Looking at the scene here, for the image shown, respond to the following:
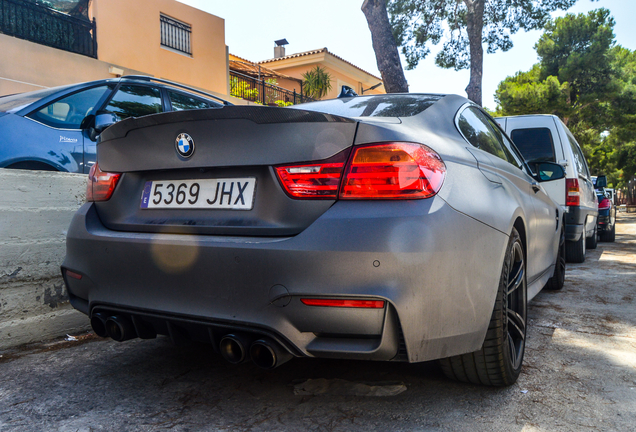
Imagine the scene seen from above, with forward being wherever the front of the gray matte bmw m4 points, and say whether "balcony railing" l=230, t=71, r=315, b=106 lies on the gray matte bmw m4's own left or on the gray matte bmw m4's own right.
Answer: on the gray matte bmw m4's own left

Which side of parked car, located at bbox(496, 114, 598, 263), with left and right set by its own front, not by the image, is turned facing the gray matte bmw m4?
back

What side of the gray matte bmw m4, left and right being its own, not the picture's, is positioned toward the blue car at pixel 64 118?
left

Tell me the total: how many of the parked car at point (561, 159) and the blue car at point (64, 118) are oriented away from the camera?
1

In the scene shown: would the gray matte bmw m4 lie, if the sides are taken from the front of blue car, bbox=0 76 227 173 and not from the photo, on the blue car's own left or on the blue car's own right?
on the blue car's own left

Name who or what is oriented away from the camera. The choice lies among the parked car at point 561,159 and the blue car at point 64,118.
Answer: the parked car

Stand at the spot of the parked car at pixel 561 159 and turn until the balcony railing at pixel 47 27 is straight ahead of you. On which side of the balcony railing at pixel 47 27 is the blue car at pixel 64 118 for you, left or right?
left

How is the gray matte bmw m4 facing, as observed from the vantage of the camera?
facing away from the viewer and to the right of the viewer

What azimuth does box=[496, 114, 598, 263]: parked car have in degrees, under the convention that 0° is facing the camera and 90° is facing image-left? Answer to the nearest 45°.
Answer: approximately 180°

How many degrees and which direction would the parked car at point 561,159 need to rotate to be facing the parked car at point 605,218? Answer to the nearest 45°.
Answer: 0° — it already faces it
